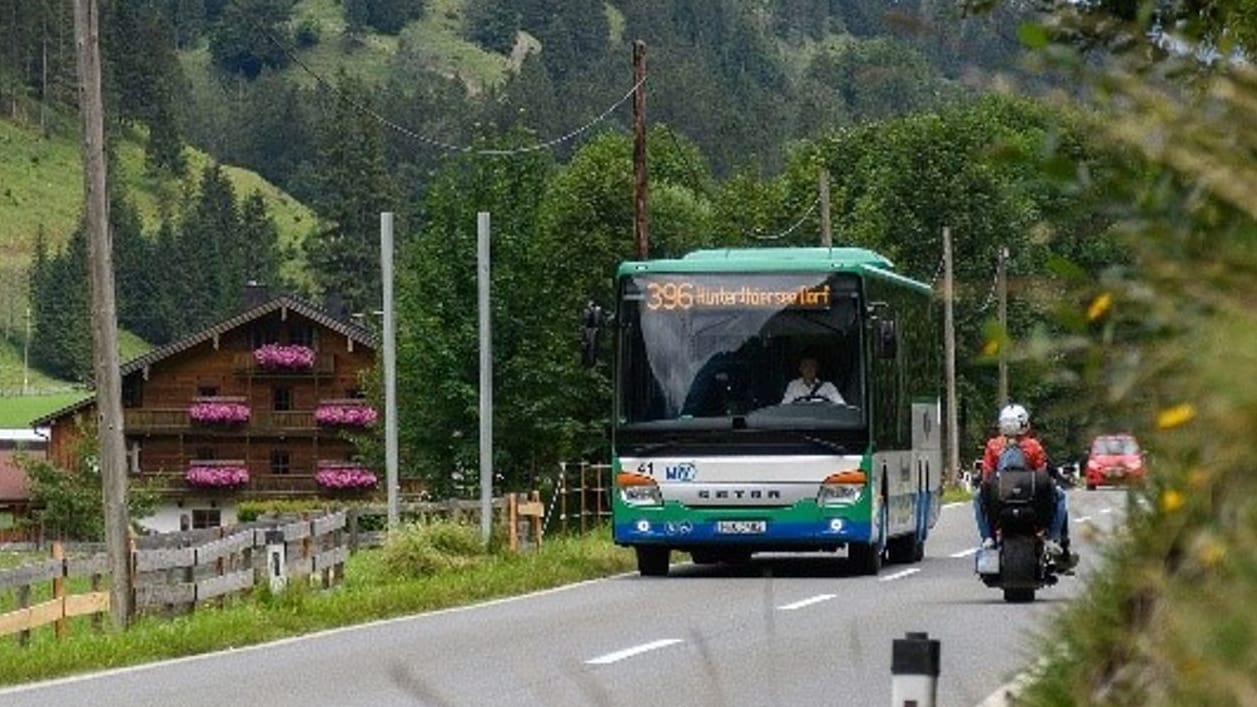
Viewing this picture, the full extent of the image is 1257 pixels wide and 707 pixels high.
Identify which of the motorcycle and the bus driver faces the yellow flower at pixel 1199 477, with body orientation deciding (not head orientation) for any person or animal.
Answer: the bus driver

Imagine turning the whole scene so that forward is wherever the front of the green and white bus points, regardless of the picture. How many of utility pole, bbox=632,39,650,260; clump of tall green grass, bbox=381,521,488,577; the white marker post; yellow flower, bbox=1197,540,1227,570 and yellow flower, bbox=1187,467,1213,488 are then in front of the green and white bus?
3

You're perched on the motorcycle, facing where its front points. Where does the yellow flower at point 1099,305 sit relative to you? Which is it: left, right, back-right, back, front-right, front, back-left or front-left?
back

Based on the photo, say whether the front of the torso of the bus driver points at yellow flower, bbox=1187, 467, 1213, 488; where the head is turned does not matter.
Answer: yes

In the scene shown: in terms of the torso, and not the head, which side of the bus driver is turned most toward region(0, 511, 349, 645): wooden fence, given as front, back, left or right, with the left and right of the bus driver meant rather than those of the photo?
right

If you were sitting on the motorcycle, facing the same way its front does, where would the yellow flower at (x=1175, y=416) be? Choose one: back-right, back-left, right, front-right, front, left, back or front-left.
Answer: back

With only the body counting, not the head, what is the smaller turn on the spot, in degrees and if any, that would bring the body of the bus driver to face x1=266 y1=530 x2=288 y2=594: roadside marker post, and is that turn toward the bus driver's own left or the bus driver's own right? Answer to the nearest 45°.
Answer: approximately 90° to the bus driver's own right

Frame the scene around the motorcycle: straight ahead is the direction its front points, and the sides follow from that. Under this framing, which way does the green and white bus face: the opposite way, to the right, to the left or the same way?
the opposite way

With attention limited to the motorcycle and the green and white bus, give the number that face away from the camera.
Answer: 1

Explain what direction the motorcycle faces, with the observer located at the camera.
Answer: facing away from the viewer

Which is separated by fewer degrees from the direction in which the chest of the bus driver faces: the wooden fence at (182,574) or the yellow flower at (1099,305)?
the yellow flower
